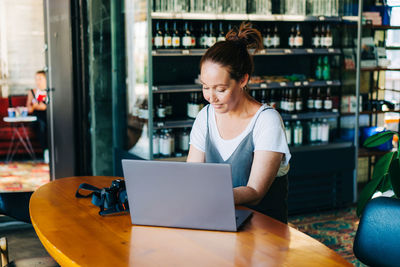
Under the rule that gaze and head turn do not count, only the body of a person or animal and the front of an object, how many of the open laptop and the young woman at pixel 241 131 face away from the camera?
1

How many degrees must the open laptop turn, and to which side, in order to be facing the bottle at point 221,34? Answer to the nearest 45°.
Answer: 0° — it already faces it

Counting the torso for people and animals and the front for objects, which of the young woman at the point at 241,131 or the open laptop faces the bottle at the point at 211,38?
the open laptop

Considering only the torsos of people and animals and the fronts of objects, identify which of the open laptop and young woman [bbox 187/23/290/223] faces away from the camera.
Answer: the open laptop

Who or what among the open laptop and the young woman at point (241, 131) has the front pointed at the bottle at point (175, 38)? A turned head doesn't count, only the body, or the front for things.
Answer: the open laptop

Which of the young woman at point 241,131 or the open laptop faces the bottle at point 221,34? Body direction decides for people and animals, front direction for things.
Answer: the open laptop

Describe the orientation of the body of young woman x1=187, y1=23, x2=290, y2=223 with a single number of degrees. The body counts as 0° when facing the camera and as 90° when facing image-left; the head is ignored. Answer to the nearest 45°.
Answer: approximately 45°

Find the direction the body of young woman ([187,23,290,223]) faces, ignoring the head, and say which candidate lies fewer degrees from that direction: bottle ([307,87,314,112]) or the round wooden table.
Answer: the round wooden table

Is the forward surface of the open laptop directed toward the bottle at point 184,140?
yes

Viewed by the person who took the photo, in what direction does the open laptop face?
facing away from the viewer
